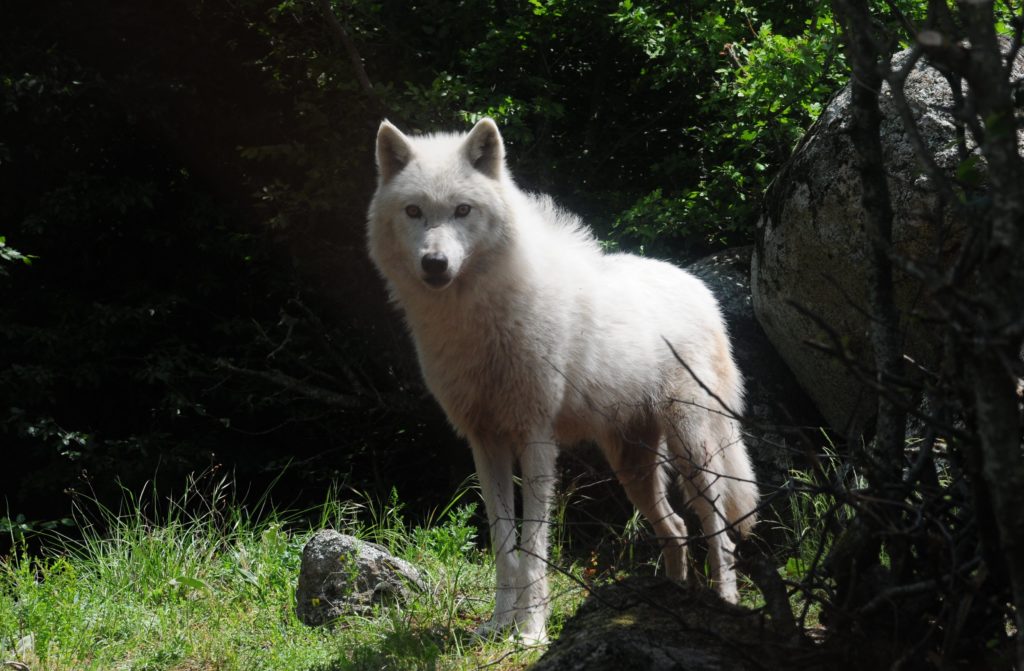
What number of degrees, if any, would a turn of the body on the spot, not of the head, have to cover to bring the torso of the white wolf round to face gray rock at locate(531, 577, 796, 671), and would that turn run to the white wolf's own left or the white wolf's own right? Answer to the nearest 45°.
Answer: approximately 45° to the white wolf's own left

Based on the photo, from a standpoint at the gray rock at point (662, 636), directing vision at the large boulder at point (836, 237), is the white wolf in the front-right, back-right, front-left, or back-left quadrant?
front-left

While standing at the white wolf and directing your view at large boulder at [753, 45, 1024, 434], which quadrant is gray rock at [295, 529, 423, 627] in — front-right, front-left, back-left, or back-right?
back-left

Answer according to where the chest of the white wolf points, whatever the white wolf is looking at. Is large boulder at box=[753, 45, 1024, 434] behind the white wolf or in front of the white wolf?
behind

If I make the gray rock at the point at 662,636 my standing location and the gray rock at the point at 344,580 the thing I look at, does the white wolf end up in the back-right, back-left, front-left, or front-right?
front-right

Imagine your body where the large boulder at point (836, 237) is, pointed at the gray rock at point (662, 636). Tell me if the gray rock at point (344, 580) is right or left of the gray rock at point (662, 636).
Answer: right

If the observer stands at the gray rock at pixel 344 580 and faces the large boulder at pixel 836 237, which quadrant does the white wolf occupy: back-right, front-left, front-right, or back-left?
front-right

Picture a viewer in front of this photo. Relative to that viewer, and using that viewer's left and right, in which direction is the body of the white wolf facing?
facing the viewer and to the left of the viewer

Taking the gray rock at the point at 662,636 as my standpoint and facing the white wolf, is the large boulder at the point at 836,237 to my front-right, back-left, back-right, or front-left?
front-right
